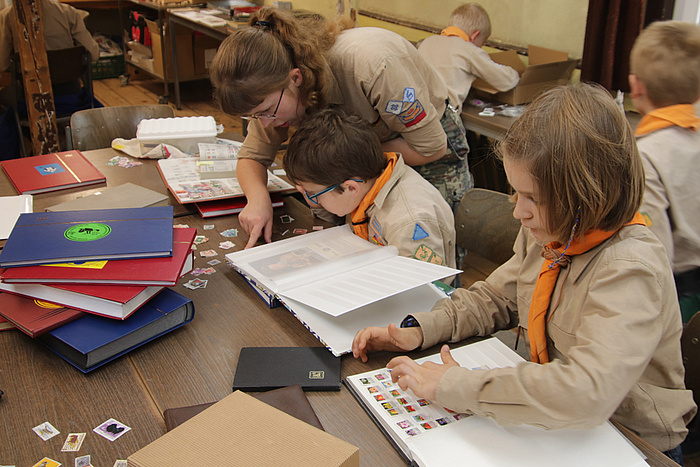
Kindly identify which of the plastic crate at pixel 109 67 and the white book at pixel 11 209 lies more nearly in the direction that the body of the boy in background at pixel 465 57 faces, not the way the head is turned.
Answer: the plastic crate

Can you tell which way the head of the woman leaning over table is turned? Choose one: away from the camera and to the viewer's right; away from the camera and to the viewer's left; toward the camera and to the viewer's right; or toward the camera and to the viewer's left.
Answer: toward the camera and to the viewer's left

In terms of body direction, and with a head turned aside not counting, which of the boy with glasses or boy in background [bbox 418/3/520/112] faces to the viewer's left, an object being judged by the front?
the boy with glasses

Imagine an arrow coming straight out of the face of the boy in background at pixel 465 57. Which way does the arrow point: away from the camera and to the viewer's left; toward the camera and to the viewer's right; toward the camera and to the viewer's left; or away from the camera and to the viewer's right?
away from the camera and to the viewer's right

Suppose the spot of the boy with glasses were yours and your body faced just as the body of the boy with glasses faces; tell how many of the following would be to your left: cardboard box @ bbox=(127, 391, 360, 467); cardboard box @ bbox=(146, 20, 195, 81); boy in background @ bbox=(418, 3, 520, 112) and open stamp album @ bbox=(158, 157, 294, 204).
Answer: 1

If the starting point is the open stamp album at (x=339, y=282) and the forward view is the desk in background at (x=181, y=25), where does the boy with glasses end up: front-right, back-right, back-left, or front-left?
front-right

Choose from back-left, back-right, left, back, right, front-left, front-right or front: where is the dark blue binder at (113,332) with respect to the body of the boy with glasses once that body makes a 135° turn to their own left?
right

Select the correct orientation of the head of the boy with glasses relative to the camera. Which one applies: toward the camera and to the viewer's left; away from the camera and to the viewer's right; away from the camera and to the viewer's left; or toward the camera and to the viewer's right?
toward the camera and to the viewer's left

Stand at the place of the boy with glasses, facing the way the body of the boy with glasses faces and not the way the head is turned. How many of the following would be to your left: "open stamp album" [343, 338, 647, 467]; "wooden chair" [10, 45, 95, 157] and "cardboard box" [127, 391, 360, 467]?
2

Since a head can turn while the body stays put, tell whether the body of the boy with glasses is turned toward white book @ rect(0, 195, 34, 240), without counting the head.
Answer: yes

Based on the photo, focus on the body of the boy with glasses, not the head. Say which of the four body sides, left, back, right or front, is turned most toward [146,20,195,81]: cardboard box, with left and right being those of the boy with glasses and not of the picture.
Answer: right

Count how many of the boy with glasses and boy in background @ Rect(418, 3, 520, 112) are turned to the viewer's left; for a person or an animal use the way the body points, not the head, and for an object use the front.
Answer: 1

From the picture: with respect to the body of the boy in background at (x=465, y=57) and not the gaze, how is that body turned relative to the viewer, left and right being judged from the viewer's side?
facing away from the viewer and to the right of the viewer

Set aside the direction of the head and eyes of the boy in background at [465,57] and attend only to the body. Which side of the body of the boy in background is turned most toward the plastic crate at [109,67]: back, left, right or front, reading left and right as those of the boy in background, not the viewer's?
left

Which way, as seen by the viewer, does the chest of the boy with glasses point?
to the viewer's left

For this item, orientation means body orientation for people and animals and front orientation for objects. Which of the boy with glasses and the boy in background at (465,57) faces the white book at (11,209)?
the boy with glasses
